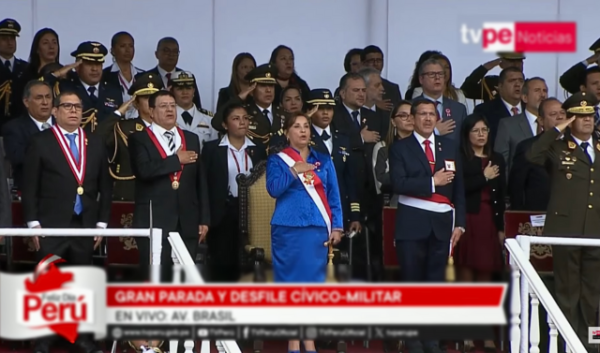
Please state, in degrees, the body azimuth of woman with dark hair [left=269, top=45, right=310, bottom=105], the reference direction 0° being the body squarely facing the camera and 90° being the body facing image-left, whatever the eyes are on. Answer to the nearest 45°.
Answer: approximately 315°

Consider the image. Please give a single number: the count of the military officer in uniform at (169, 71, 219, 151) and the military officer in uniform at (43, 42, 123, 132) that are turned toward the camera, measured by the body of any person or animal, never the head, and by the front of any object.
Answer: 2

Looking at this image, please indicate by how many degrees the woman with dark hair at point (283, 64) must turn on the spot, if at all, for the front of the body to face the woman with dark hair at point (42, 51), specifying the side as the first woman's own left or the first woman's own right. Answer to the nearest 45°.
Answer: approximately 135° to the first woman's own right

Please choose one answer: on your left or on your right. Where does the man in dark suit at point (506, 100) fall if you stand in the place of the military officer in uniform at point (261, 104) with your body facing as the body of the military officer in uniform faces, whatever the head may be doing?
on your left

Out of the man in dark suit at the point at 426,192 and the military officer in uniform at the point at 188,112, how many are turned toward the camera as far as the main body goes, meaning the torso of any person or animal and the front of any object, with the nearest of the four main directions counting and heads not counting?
2
